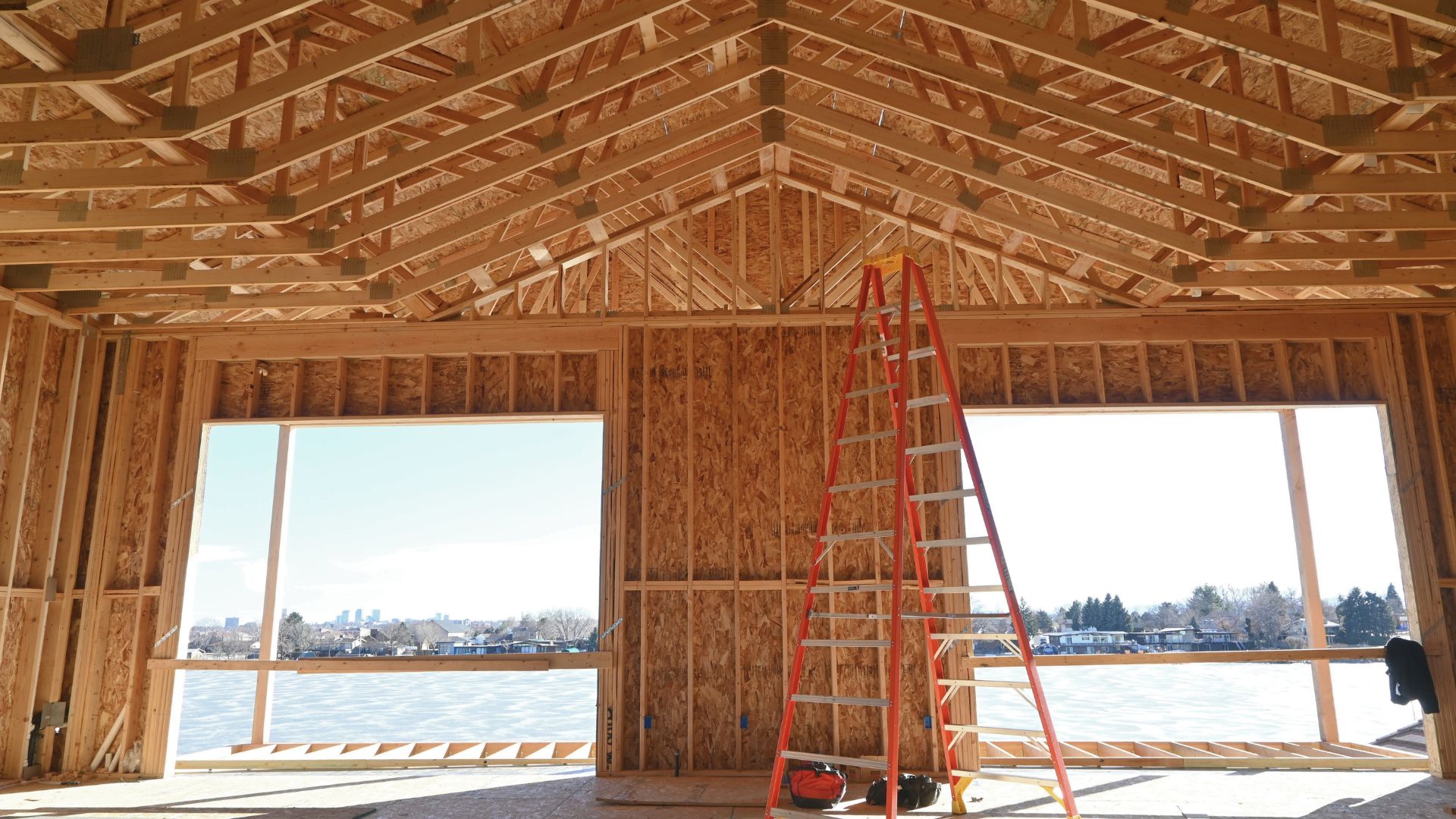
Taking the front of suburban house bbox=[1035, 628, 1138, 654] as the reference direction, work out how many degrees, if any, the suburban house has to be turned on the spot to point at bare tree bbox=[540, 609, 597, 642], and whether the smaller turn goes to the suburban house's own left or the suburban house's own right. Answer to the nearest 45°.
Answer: approximately 90° to the suburban house's own right

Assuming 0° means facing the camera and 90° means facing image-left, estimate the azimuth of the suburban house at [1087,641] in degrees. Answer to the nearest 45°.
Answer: approximately 0°

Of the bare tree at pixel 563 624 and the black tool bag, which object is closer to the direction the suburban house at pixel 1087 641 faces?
the black tool bag

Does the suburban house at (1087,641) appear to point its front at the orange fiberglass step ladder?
yes

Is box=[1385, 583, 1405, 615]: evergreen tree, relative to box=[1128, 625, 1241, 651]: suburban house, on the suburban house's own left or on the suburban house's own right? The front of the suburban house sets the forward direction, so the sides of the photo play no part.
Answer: on the suburban house's own left

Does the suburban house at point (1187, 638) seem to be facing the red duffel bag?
yes

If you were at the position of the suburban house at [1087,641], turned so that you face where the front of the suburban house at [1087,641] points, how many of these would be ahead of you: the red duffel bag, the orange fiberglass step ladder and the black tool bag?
3

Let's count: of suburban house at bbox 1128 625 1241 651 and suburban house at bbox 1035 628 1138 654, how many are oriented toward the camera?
2

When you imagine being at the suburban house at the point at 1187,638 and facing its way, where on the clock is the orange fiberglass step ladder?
The orange fiberglass step ladder is roughly at 12 o'clock from the suburban house.

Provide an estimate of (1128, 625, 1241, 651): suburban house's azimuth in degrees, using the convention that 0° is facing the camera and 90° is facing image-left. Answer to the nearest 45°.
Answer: approximately 0°

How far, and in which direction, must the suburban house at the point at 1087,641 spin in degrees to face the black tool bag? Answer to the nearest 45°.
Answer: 0° — it already faces it

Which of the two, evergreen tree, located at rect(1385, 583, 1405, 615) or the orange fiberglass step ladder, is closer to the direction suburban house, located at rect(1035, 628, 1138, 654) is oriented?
the orange fiberglass step ladder
